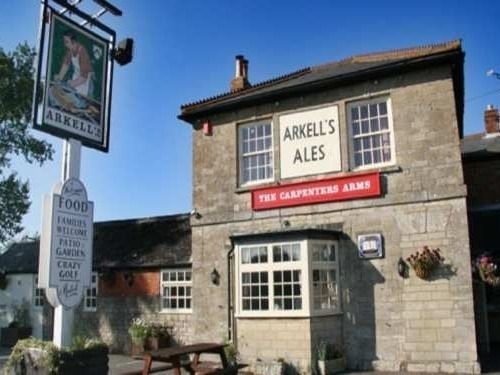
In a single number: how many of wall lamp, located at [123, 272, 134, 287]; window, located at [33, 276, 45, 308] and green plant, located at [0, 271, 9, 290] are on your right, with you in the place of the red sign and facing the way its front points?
3

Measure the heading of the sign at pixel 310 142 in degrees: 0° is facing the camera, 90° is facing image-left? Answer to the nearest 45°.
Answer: approximately 45°

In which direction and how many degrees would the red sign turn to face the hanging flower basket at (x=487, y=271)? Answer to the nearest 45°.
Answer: approximately 135° to its left

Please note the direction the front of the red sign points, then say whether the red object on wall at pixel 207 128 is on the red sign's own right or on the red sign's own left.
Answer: on the red sign's own right

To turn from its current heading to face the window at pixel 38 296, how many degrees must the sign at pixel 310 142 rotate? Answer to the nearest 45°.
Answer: approximately 90° to its right

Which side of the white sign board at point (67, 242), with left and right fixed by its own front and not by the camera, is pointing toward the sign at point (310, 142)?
left

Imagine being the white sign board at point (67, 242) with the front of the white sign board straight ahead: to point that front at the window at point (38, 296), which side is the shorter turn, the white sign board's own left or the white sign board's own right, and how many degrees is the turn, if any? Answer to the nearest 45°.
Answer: approximately 135° to the white sign board's own left

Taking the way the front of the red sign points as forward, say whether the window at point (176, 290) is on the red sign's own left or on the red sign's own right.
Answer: on the red sign's own right

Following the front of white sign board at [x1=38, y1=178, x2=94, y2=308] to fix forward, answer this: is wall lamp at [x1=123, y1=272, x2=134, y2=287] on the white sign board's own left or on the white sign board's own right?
on the white sign board's own left

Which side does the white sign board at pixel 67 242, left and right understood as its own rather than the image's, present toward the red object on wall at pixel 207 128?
left

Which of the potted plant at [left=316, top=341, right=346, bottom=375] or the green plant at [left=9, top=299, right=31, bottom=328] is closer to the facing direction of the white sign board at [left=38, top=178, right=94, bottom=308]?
the potted plant
